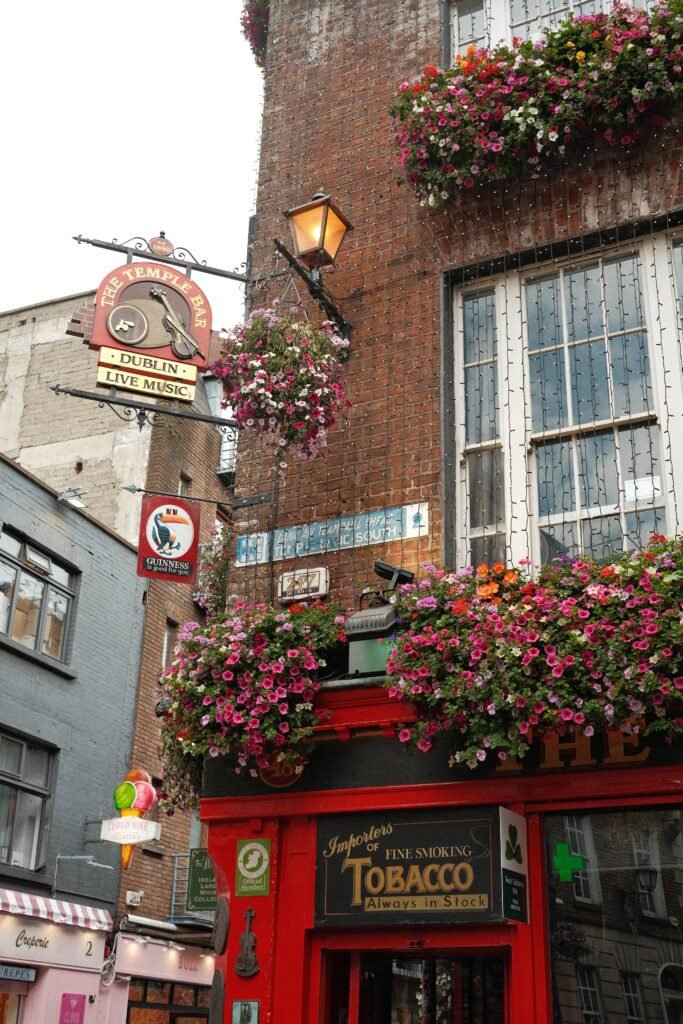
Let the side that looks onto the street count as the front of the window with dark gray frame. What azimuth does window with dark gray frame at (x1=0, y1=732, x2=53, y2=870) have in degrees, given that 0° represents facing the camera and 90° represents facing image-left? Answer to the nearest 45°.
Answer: approximately 315°

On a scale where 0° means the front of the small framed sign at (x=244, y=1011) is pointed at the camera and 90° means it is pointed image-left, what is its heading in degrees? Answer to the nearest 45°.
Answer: approximately 0°
